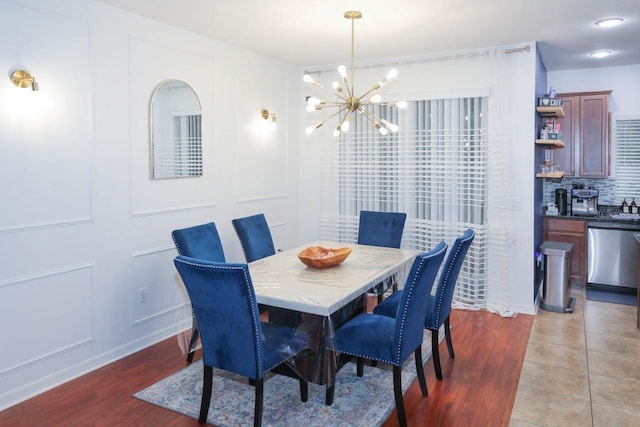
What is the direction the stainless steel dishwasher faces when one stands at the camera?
facing the viewer

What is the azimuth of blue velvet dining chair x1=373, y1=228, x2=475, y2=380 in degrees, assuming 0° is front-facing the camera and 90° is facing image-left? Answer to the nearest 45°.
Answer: approximately 135°

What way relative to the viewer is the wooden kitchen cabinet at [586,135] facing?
toward the camera

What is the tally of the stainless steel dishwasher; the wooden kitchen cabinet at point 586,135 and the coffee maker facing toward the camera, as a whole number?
3

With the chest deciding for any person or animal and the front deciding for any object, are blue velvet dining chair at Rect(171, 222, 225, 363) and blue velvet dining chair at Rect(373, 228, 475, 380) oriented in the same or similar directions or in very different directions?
very different directions

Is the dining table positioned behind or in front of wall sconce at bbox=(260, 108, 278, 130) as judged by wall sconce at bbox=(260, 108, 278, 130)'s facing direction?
in front

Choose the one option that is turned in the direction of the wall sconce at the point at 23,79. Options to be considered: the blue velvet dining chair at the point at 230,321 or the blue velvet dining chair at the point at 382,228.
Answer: the blue velvet dining chair at the point at 382,228

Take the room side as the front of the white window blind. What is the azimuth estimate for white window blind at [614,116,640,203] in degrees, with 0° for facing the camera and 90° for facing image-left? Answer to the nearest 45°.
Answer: approximately 0°

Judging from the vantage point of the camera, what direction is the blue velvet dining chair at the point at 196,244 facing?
facing the viewer and to the right of the viewer

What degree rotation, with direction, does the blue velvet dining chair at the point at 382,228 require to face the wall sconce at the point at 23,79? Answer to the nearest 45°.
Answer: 0° — it already faces it

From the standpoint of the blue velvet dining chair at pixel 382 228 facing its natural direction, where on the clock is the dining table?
The dining table is roughly at 11 o'clock from the blue velvet dining chair.

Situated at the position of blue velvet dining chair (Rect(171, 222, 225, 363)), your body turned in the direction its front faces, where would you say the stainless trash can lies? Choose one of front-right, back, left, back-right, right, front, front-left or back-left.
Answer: front-left

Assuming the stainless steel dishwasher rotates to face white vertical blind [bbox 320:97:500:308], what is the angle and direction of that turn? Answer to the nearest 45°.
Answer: approximately 45° to its right

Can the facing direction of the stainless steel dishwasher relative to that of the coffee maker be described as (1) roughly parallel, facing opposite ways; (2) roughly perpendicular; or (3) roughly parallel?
roughly parallel

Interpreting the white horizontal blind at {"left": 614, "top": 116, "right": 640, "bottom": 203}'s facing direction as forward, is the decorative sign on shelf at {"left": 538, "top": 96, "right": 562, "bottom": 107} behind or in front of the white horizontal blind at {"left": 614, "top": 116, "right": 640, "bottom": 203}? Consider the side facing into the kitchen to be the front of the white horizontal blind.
in front

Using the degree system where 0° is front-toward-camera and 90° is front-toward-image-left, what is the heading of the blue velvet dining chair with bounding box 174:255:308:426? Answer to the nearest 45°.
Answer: approximately 225°

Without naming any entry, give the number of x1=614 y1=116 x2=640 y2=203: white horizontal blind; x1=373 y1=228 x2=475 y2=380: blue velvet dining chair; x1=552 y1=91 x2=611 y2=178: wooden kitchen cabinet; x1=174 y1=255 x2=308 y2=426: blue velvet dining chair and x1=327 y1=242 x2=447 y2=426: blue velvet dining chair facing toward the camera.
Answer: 2

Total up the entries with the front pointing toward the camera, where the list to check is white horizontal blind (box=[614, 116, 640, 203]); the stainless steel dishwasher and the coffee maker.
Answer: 3

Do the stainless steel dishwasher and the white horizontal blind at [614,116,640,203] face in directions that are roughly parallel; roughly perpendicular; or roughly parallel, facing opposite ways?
roughly parallel

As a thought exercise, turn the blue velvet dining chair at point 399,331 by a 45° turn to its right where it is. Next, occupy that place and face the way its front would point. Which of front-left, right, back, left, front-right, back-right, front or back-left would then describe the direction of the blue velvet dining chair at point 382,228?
front

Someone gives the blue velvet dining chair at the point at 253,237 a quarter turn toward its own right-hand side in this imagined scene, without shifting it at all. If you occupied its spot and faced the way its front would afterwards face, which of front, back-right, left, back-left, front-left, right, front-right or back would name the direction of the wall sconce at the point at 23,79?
front

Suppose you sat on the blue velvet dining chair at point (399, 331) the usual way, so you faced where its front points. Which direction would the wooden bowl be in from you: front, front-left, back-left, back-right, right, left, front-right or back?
front

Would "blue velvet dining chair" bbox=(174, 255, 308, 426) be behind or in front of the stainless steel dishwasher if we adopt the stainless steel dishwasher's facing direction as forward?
in front

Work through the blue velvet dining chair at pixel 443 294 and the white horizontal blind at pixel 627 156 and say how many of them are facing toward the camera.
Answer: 1
